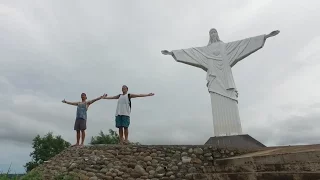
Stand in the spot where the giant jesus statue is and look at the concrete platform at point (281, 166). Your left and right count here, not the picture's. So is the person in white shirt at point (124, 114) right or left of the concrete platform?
right

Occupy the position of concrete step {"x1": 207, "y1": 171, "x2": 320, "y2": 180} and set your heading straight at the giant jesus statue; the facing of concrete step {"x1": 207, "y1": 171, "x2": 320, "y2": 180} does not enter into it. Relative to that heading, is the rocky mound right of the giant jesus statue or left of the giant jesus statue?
left

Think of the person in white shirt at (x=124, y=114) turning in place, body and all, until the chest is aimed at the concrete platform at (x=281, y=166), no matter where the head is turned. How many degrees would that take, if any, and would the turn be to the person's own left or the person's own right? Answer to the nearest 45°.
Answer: approximately 45° to the person's own left

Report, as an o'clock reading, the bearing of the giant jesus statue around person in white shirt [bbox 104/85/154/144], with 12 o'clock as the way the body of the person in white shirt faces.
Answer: The giant jesus statue is roughly at 8 o'clock from the person in white shirt.

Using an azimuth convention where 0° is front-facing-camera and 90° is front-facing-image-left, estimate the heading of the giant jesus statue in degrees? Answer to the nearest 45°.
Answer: approximately 0°

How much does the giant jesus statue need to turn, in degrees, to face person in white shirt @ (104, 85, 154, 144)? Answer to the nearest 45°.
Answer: approximately 45° to its right

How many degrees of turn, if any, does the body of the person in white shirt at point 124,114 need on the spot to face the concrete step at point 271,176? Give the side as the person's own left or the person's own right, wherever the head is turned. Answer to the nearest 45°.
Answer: approximately 45° to the person's own left

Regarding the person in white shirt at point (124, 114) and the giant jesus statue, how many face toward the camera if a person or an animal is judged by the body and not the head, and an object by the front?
2

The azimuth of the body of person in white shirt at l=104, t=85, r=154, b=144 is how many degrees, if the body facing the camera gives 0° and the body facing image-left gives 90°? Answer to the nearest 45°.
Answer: approximately 0°
